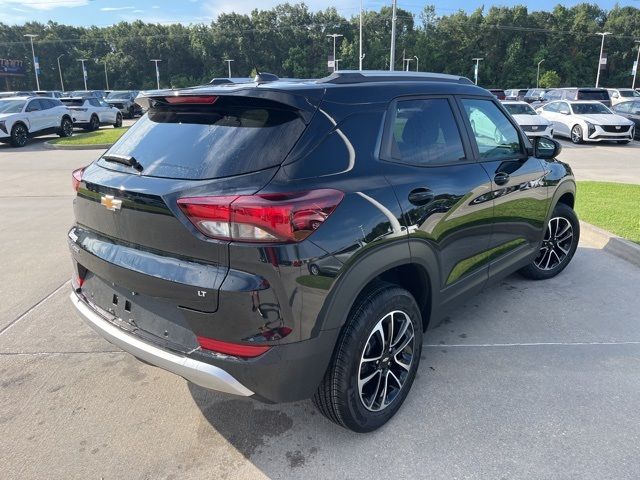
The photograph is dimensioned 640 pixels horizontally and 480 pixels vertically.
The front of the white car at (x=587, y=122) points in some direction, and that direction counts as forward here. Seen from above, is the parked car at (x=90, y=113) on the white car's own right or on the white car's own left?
on the white car's own right

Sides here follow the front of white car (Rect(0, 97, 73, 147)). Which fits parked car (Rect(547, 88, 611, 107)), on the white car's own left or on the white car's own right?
on the white car's own left

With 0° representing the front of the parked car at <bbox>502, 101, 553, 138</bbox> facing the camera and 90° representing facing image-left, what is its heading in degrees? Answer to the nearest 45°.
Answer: approximately 315°

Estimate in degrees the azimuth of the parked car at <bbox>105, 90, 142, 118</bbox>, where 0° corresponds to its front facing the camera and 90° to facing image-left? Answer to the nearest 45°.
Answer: approximately 45°

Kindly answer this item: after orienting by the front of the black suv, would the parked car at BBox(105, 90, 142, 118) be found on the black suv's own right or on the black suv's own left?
on the black suv's own left

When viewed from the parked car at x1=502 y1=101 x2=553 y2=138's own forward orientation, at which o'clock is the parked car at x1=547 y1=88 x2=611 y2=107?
the parked car at x1=547 y1=88 x2=611 y2=107 is roughly at 8 o'clock from the parked car at x1=502 y1=101 x2=553 y2=138.

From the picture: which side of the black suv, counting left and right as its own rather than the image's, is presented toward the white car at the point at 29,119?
left

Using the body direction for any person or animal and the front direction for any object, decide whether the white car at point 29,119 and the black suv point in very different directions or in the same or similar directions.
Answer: very different directions

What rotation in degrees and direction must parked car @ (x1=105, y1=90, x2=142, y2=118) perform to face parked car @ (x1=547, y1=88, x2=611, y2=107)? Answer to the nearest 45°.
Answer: approximately 90° to its left

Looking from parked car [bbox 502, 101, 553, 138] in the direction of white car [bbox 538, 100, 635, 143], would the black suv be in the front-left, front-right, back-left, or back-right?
back-right
